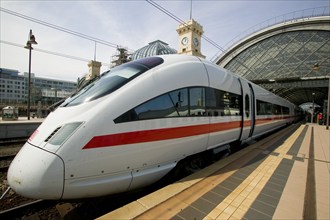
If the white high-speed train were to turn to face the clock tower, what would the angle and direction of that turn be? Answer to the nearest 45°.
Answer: approximately 135° to its right

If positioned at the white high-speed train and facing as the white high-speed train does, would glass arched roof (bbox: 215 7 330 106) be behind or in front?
behind

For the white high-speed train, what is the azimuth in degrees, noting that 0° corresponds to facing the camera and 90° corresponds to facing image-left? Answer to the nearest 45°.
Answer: approximately 45°

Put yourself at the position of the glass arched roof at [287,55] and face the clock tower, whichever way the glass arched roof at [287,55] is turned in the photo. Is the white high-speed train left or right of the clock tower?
left
